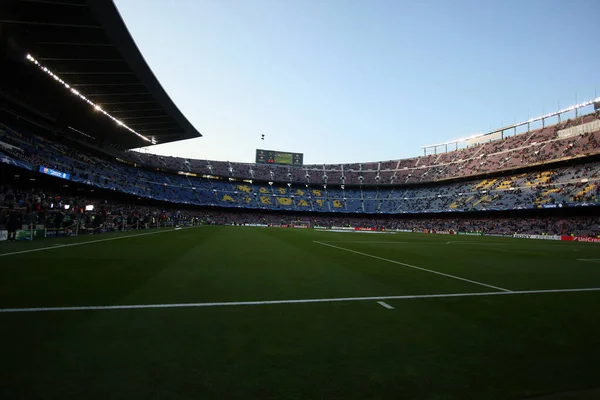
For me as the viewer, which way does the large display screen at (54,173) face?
facing the viewer and to the right of the viewer
